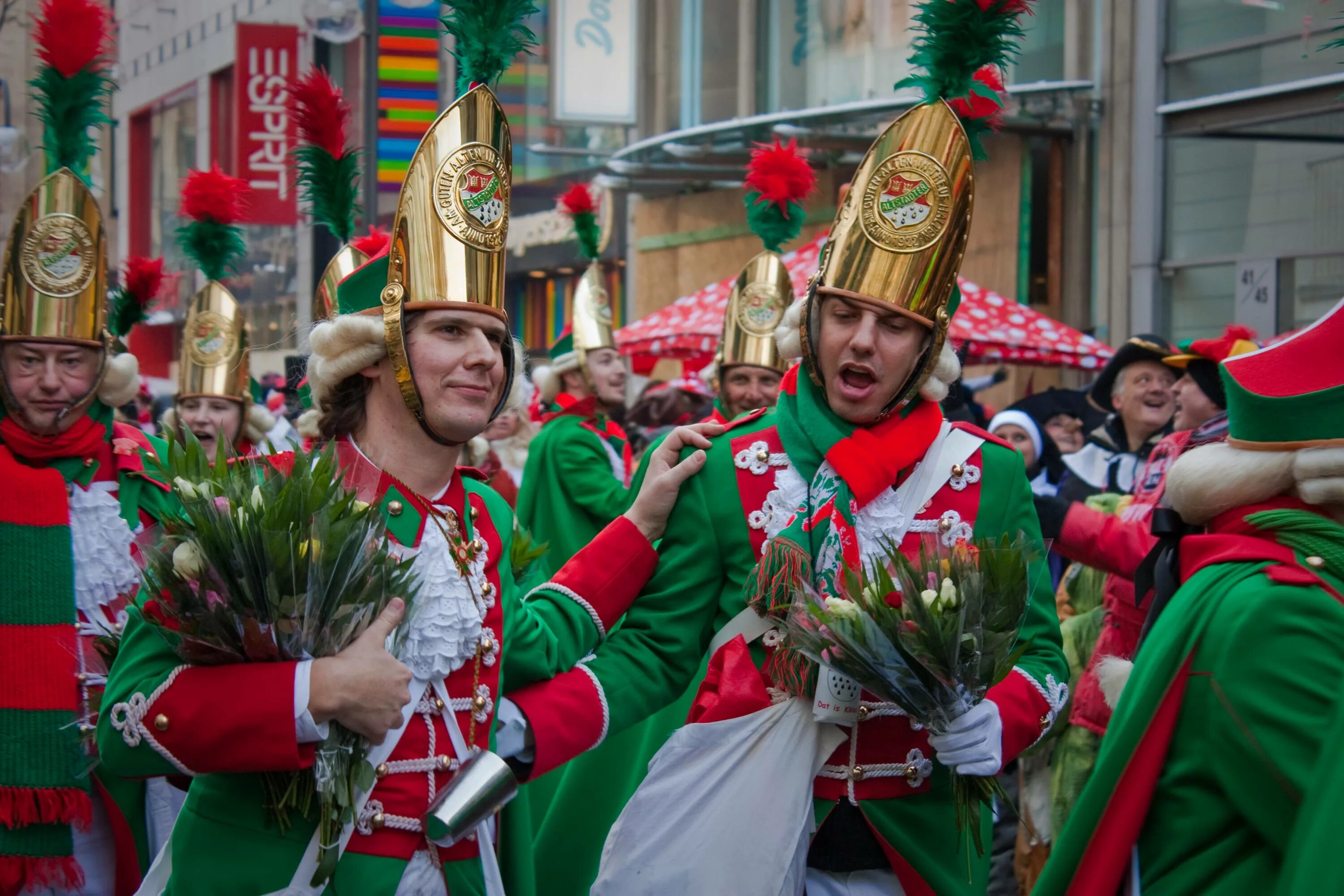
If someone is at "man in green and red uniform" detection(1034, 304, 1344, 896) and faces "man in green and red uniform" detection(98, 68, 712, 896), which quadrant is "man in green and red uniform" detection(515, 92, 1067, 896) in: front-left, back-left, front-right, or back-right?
front-right

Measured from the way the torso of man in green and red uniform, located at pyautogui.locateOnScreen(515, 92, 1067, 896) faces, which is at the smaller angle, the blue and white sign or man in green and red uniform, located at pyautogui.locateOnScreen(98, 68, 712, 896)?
the man in green and red uniform

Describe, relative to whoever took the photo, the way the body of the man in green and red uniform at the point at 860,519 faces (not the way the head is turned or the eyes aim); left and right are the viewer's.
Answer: facing the viewer

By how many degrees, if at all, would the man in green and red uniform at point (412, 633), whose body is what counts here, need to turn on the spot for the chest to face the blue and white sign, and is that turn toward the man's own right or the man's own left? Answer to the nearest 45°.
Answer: approximately 135° to the man's own left

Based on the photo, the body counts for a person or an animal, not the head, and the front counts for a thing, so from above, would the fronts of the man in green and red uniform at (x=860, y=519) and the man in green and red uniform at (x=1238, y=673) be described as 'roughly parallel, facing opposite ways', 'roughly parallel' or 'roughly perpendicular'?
roughly perpendicular

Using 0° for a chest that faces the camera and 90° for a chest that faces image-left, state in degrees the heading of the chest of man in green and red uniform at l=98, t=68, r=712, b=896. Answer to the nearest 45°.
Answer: approximately 315°

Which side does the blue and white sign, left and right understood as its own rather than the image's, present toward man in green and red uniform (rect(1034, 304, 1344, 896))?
front

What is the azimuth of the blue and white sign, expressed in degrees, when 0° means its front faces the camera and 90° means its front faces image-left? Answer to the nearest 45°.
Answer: approximately 0°

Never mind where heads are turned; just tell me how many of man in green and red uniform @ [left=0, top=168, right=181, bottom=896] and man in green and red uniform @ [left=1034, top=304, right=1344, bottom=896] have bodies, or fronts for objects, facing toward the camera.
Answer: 1

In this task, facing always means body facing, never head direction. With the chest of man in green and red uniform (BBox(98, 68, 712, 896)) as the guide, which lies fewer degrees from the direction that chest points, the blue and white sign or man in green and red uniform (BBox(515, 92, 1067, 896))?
the man in green and red uniform
